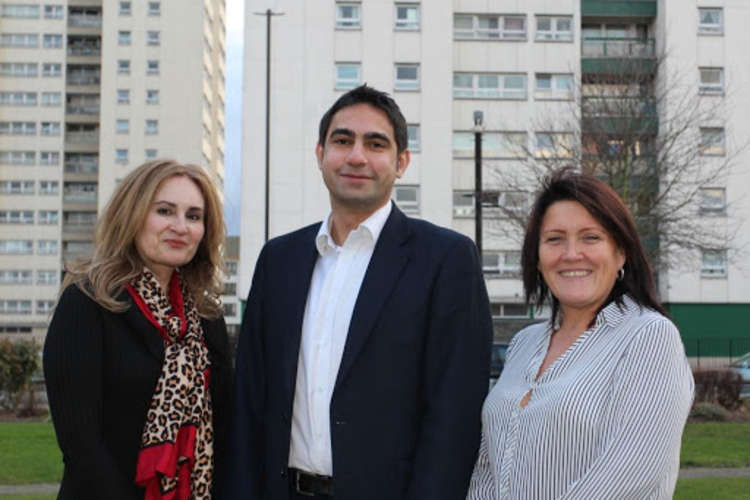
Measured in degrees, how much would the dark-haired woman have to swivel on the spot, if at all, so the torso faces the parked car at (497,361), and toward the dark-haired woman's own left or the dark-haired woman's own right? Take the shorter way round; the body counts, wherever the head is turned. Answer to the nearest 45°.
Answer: approximately 135° to the dark-haired woman's own right

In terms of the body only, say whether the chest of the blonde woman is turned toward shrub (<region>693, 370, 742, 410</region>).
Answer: no

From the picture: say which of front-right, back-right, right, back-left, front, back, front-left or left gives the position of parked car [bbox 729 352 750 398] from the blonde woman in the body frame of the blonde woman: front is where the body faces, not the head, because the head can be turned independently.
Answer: left

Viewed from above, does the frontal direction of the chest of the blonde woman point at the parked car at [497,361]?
no

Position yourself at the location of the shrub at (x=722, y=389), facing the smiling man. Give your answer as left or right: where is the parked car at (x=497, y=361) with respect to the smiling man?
right

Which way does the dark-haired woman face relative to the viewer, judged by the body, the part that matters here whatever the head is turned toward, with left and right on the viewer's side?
facing the viewer and to the left of the viewer

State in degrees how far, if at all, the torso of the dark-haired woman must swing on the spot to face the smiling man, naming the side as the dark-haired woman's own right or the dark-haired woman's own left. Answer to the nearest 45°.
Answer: approximately 45° to the dark-haired woman's own right

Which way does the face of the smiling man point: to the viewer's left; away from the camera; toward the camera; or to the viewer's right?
toward the camera

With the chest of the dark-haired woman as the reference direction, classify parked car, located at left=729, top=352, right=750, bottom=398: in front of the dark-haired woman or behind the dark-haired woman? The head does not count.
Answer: behind

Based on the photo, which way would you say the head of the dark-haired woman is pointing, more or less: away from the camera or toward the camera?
toward the camera

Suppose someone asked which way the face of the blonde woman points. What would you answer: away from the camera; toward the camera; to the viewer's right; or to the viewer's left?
toward the camera

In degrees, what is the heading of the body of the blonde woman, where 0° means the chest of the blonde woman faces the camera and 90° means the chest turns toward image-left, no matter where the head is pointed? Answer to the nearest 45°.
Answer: approximately 315°

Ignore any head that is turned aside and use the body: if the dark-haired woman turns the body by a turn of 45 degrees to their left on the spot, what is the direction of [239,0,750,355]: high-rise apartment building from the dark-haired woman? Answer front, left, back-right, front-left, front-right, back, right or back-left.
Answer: back

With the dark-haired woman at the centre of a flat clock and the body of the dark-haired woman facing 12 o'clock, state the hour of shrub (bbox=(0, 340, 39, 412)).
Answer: The shrub is roughly at 3 o'clock from the dark-haired woman.
